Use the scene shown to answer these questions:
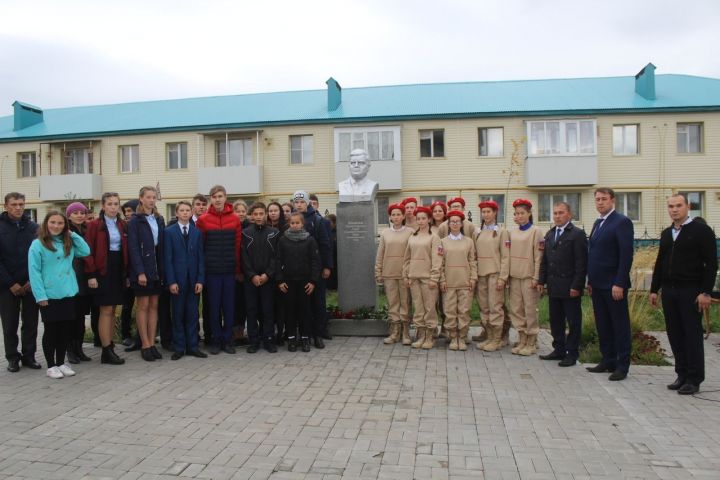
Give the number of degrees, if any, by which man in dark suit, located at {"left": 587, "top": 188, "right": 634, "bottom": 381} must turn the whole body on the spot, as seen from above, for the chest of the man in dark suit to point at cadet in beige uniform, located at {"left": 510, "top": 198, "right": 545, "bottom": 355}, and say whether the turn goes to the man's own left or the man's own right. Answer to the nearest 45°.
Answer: approximately 90° to the man's own right

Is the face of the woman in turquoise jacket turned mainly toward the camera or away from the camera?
toward the camera

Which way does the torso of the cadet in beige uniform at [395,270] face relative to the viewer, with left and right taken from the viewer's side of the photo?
facing the viewer

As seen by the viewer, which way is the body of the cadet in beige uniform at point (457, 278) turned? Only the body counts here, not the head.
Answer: toward the camera

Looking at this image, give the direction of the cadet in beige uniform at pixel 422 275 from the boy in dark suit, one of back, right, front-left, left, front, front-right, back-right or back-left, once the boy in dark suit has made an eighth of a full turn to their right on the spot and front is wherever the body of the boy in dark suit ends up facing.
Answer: back-left

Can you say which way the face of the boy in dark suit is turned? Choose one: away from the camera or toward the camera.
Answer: toward the camera

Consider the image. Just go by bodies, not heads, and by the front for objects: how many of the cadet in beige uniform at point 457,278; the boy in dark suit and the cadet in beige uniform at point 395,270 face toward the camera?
3

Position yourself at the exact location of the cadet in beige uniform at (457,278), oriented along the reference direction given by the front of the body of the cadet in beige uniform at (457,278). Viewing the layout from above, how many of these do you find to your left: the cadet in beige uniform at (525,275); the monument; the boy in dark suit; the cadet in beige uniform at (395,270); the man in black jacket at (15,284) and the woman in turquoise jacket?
1

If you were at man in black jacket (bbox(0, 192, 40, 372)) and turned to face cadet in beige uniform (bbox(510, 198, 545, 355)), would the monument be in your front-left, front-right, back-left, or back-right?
front-left

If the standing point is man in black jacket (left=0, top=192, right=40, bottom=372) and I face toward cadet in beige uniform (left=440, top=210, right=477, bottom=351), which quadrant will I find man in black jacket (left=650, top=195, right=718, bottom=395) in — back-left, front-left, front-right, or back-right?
front-right

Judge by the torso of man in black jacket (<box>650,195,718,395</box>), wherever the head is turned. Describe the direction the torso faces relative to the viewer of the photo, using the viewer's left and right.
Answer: facing the viewer and to the left of the viewer

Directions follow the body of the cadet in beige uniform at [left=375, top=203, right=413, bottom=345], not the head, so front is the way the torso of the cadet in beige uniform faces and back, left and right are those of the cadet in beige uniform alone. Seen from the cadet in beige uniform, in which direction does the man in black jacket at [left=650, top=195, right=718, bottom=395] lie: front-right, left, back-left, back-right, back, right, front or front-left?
front-left

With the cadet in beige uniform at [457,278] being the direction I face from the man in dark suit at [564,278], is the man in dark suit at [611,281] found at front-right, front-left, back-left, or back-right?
back-left

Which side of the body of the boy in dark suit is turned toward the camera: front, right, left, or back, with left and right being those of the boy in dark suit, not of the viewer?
front

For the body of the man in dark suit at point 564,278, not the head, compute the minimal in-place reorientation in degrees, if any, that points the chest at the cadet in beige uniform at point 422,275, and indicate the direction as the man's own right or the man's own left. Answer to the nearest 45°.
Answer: approximately 45° to the man's own right
